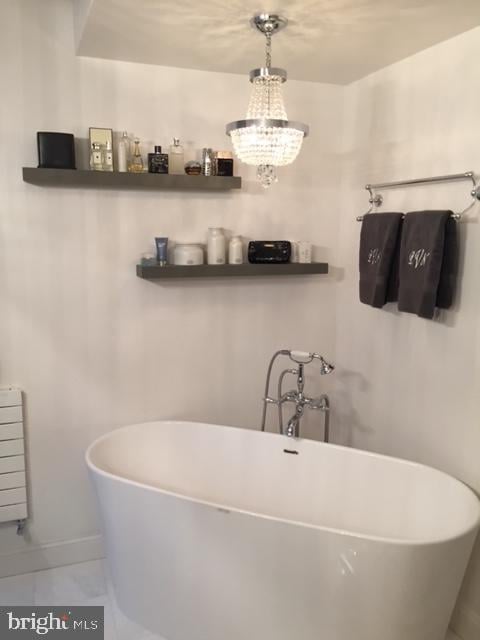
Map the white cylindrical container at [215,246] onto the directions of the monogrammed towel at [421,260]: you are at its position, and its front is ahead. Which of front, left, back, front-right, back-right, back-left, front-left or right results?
front-right

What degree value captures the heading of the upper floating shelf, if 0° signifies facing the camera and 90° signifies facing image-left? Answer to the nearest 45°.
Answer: approximately 0°

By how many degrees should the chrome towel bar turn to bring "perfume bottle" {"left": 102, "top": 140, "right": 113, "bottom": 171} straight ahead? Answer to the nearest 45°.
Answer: approximately 45° to its right

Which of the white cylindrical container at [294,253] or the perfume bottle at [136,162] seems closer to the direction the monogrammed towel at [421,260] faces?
the perfume bottle

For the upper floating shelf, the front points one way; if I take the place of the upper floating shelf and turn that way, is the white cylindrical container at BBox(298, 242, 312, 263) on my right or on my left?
on my left

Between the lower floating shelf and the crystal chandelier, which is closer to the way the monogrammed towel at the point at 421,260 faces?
the crystal chandelier

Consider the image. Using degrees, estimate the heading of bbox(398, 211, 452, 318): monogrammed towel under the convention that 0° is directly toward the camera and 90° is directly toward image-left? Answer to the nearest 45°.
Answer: approximately 45°

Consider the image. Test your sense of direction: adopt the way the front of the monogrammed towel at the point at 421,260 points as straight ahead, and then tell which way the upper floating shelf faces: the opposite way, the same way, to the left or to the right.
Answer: to the left
